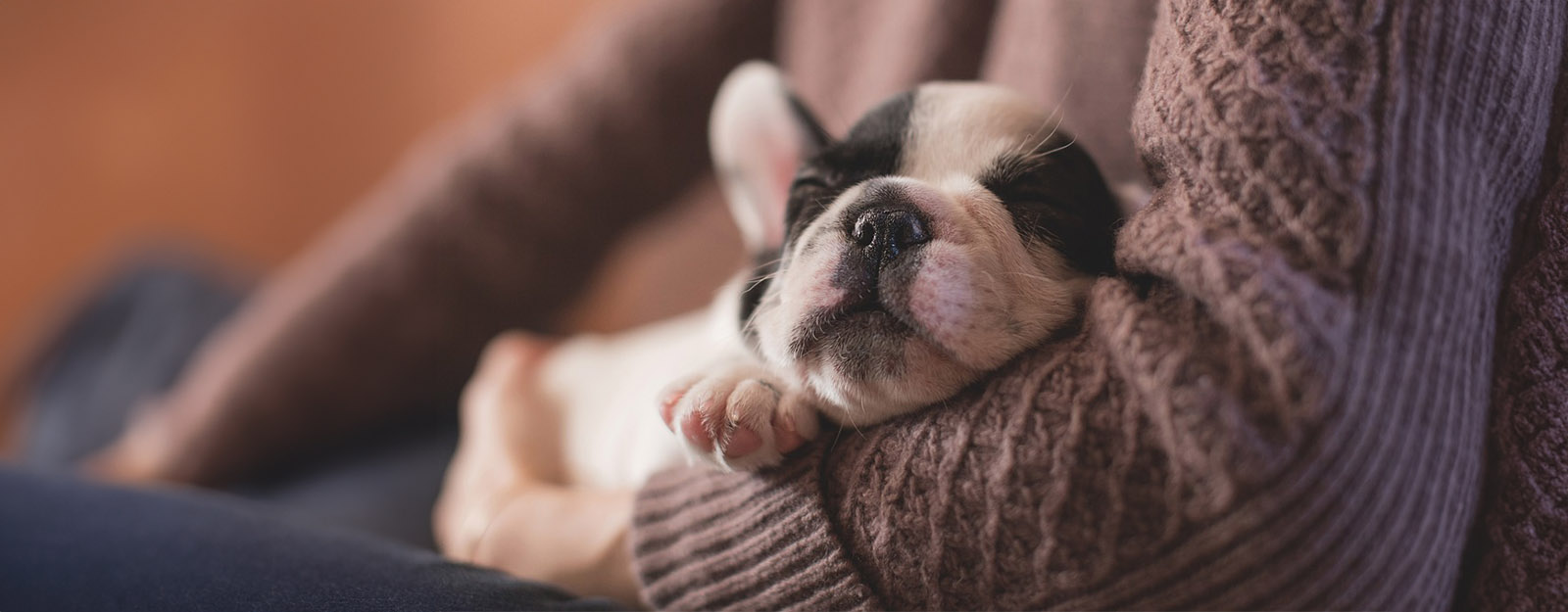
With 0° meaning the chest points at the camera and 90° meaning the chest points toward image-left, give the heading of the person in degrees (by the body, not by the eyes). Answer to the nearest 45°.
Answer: approximately 45°
